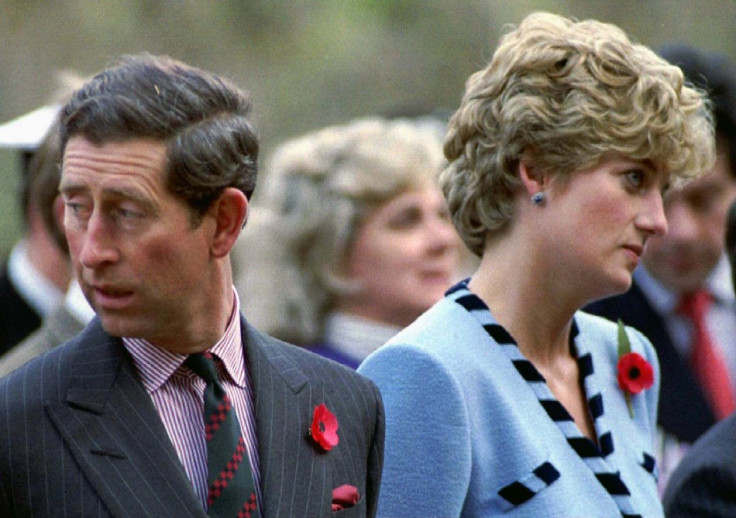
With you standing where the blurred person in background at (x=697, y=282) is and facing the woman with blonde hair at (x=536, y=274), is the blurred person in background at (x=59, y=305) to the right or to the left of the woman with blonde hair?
right

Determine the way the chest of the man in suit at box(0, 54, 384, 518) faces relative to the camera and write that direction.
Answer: toward the camera

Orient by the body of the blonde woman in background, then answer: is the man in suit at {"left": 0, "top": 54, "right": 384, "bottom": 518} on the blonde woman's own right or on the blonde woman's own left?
on the blonde woman's own right

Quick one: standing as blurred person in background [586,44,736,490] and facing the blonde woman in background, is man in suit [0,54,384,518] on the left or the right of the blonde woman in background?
left

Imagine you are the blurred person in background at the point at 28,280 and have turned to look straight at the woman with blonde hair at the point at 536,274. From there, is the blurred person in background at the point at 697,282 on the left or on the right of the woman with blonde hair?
left

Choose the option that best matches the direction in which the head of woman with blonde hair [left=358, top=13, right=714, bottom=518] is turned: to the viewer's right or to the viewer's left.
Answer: to the viewer's right
